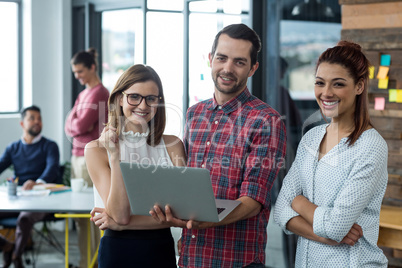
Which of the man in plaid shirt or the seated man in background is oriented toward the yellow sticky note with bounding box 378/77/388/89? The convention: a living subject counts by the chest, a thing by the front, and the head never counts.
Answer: the seated man in background

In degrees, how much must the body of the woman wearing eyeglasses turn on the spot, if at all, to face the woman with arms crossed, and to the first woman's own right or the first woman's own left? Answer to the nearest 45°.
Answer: approximately 90° to the first woman's own left

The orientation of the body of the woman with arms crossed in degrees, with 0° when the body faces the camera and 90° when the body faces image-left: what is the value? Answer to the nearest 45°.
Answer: approximately 45°

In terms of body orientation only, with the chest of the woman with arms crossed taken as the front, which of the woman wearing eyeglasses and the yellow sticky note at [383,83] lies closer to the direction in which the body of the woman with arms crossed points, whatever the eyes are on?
the woman wearing eyeglasses

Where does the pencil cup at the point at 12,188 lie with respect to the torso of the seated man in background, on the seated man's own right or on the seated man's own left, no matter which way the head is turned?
on the seated man's own right

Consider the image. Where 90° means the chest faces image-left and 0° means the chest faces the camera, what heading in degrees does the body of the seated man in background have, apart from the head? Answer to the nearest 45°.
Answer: approximately 315°

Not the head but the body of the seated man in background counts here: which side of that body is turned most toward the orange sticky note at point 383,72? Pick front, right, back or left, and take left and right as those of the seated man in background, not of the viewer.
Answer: front

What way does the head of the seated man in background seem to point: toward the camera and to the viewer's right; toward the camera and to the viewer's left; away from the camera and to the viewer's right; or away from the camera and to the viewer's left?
toward the camera and to the viewer's right
